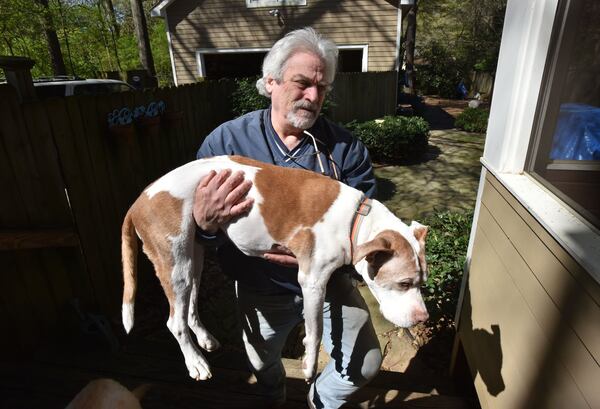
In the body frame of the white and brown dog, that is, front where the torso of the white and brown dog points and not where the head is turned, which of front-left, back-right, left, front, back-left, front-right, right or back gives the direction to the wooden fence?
back-left

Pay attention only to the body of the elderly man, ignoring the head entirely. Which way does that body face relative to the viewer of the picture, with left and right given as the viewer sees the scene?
facing the viewer

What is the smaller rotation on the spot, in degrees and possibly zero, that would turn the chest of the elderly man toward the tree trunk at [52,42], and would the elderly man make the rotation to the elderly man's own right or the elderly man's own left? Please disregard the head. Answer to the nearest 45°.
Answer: approximately 135° to the elderly man's own right

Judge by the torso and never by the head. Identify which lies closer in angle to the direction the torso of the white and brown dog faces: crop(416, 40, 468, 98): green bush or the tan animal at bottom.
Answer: the green bush

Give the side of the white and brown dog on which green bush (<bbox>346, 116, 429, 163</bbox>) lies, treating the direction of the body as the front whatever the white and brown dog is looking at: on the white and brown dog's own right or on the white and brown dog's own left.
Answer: on the white and brown dog's own left

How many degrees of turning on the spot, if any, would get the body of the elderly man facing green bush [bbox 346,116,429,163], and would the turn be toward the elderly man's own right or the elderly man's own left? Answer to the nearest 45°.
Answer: approximately 180°

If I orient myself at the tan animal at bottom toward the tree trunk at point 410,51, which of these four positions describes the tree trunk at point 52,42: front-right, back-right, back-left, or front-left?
front-left

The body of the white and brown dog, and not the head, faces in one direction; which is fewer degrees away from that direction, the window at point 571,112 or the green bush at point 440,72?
the window

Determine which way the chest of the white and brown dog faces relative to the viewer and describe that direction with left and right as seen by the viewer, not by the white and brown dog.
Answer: facing to the right of the viewer

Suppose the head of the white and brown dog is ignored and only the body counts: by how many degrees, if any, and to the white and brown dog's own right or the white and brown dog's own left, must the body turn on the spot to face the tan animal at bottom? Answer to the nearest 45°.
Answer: approximately 180°

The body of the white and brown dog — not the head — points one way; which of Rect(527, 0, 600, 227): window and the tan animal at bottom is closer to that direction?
the window

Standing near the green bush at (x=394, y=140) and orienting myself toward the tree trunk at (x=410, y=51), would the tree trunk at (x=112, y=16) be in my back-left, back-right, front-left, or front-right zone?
front-left

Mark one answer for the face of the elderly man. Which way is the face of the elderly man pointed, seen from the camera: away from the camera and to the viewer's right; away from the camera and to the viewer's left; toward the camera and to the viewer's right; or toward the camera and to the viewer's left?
toward the camera and to the viewer's right

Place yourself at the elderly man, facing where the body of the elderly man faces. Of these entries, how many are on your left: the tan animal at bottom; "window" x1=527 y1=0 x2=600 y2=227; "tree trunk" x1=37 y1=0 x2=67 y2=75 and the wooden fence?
1
